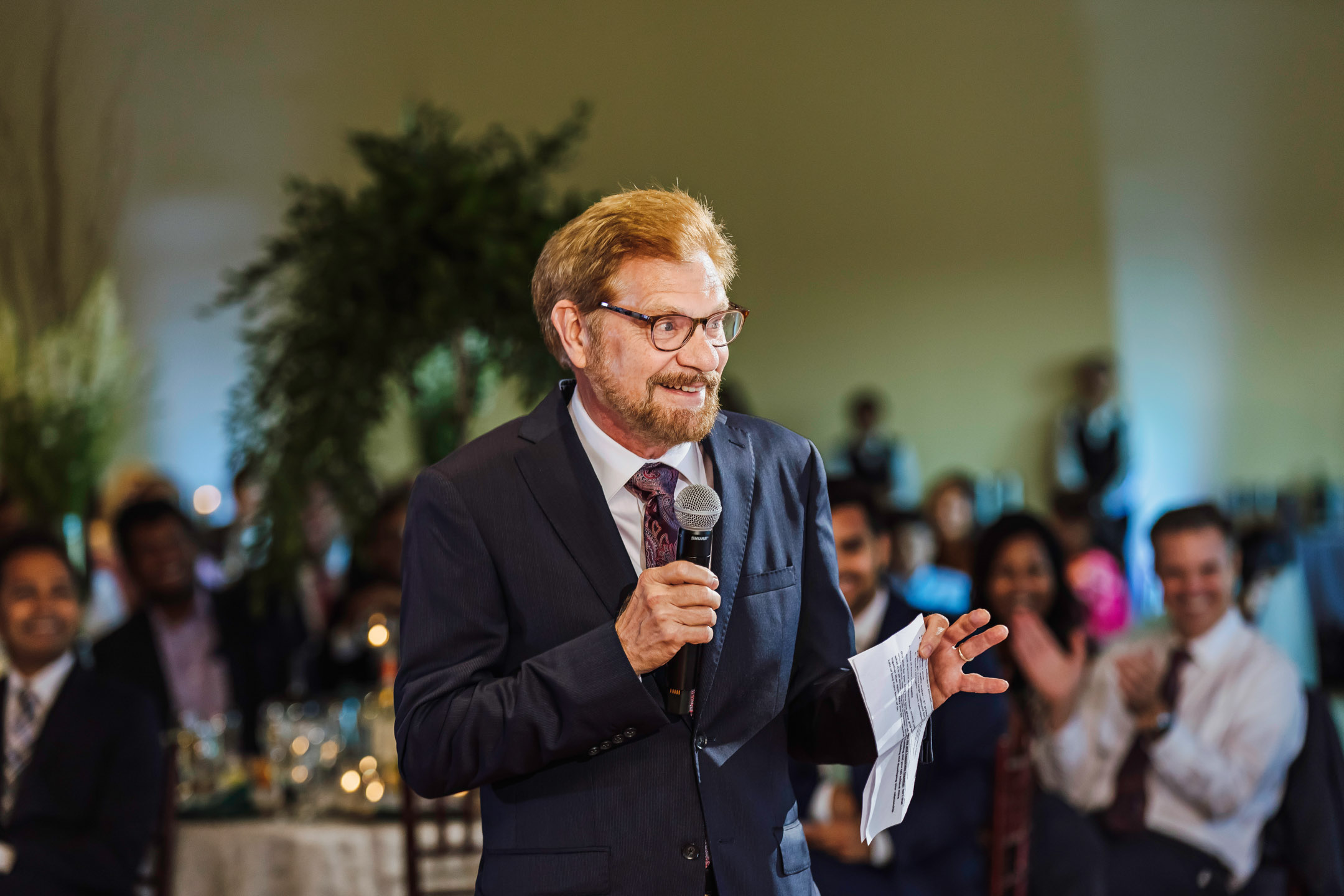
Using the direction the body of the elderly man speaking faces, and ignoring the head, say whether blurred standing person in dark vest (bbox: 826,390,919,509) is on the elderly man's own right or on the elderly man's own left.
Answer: on the elderly man's own left

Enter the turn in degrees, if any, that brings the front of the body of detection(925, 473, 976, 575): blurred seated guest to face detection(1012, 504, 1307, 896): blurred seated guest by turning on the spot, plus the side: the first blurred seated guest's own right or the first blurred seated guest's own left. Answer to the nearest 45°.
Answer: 0° — they already face them

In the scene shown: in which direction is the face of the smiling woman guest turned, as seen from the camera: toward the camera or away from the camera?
toward the camera

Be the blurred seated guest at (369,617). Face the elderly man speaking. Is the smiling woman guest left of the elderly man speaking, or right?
left

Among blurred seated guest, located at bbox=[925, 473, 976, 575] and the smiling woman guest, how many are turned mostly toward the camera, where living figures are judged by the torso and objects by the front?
2

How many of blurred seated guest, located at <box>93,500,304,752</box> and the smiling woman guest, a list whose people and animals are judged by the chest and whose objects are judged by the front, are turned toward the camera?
2

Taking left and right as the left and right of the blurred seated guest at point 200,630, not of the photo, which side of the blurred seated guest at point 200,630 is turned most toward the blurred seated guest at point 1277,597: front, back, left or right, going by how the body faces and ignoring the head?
left

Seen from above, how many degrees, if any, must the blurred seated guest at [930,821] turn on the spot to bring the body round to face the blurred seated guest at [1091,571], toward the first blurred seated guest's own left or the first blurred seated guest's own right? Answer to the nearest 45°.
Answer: approximately 135° to the first blurred seated guest's own right

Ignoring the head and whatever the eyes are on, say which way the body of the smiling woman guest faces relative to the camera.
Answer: toward the camera

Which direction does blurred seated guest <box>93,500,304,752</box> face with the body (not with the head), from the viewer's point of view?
toward the camera

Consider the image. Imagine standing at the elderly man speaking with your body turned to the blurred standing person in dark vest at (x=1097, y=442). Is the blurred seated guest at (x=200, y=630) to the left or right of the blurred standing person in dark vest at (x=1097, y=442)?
left

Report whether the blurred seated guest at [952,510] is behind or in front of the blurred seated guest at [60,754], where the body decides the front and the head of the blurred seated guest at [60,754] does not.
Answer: behind

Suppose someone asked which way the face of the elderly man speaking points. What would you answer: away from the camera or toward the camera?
toward the camera
